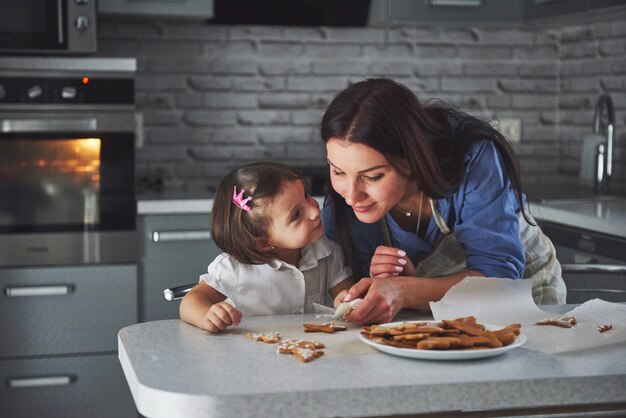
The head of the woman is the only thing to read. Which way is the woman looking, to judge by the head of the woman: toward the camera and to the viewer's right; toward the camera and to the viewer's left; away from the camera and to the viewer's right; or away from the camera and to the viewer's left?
toward the camera and to the viewer's left

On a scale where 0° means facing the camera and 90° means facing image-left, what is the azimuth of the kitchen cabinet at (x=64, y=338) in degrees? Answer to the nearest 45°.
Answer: approximately 0°

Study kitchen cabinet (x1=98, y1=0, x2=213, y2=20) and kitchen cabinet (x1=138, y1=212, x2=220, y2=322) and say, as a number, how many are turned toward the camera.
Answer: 2

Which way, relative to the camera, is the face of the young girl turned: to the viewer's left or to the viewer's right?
to the viewer's right

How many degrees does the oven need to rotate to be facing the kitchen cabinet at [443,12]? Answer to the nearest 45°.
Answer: approximately 90° to its left

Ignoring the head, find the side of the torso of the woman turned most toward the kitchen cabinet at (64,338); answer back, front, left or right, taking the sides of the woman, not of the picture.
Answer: right

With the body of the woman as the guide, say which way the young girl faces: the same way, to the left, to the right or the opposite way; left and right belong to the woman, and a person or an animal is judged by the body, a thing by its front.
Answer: to the left

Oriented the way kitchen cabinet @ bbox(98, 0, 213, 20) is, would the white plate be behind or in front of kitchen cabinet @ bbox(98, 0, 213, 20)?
in front
